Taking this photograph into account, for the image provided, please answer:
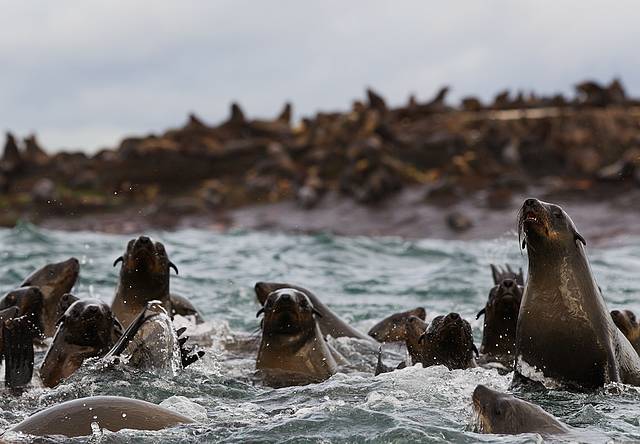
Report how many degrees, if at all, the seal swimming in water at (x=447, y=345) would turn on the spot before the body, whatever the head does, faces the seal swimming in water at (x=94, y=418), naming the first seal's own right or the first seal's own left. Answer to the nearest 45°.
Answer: approximately 45° to the first seal's own right

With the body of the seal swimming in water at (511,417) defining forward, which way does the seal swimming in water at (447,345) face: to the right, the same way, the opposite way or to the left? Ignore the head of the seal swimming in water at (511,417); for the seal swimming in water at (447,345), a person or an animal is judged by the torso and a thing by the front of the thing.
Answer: to the left

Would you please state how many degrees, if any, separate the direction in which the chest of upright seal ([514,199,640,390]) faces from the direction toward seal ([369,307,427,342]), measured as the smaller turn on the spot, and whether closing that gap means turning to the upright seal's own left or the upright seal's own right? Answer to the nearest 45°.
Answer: approximately 90° to the upright seal's own right

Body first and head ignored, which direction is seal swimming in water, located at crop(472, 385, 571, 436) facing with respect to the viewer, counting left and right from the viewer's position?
facing to the left of the viewer
